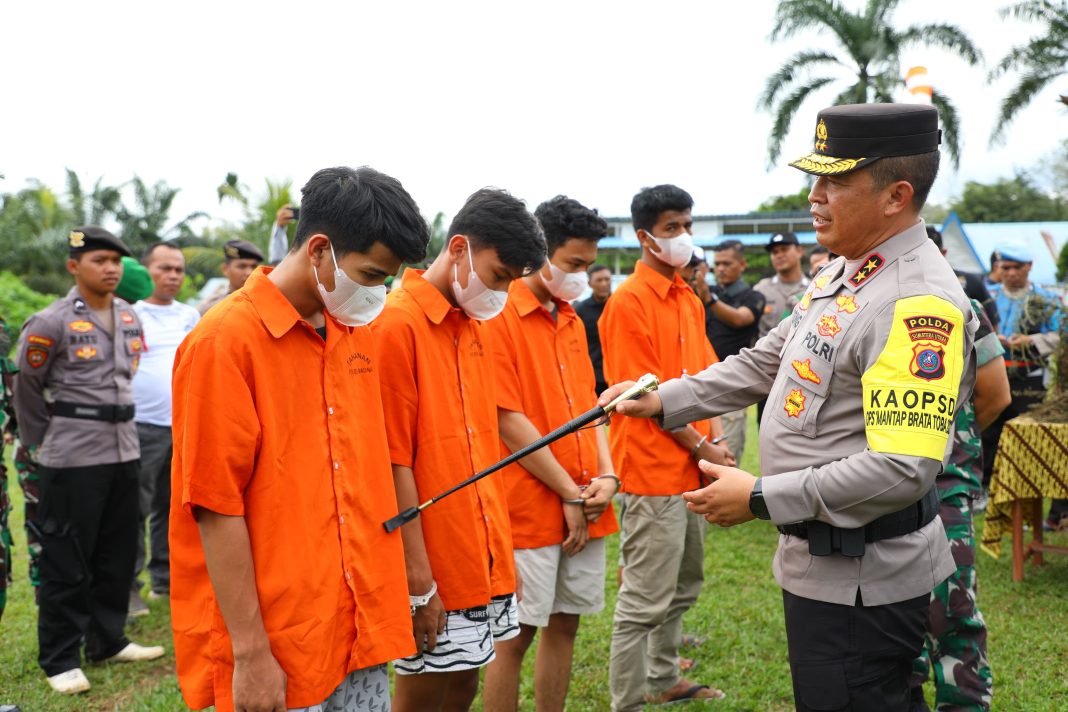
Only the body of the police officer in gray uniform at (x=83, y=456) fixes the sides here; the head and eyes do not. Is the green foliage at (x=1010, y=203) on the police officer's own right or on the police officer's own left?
on the police officer's own left

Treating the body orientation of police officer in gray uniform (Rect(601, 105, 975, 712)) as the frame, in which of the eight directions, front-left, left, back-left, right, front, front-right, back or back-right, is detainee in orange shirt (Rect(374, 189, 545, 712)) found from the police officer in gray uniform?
front-right

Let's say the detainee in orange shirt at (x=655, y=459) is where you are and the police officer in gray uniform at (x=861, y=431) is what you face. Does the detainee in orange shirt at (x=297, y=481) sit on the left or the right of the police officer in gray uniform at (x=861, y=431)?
right

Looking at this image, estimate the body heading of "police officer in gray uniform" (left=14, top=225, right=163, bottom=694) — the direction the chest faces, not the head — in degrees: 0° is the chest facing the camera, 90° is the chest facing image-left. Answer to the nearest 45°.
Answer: approximately 315°

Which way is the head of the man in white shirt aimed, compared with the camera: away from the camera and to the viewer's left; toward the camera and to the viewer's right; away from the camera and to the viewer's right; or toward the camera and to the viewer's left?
toward the camera and to the viewer's right
